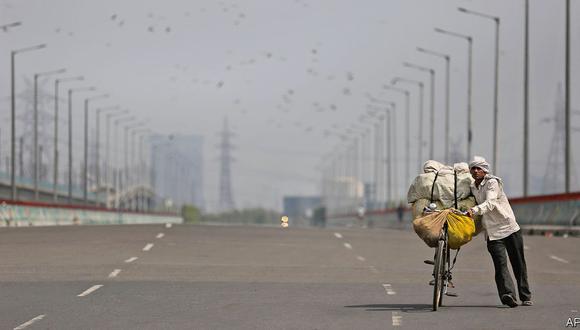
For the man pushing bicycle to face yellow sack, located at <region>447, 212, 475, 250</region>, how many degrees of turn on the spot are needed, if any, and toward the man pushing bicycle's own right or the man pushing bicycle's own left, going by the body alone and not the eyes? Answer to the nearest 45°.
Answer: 0° — they already face it

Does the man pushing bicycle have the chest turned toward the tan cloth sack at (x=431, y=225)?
yes

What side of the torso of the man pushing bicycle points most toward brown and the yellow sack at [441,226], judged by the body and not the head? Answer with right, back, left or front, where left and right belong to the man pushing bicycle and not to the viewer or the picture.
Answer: front

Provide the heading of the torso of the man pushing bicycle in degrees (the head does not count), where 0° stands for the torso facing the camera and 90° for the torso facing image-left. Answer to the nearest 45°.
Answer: approximately 45°
